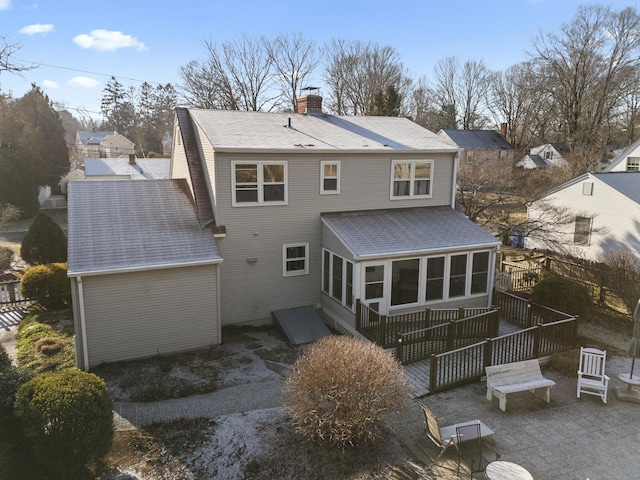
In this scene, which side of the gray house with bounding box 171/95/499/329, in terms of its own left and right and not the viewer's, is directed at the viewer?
back

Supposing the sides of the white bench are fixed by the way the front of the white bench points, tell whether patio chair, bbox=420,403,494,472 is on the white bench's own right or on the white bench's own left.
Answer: on the white bench's own right

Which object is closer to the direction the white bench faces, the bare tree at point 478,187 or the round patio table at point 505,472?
the round patio table

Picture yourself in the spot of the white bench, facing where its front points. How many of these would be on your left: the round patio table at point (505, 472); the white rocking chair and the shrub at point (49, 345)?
1

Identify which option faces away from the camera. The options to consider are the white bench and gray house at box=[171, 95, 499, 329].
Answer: the gray house

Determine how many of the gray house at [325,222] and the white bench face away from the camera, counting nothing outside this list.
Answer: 1

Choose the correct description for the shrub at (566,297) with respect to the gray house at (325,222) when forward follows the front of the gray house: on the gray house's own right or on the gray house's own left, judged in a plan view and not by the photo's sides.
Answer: on the gray house's own right

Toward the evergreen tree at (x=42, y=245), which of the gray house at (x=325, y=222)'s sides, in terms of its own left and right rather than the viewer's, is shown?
left

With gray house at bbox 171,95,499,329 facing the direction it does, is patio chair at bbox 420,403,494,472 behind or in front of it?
behind

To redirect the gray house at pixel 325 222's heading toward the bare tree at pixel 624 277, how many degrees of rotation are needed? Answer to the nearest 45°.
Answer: approximately 90° to its right

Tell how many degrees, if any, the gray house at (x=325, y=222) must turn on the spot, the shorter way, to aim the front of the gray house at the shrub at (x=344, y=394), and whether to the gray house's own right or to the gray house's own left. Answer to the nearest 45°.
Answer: approximately 180°

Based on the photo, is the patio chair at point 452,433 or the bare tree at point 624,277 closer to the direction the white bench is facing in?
the patio chair

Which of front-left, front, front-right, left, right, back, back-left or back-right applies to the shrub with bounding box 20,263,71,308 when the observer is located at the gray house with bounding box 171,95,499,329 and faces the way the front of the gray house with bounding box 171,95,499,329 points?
left

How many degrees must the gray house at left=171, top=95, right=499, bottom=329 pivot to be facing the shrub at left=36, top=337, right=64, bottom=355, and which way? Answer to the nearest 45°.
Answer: approximately 90° to its left

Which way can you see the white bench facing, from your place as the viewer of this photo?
facing the viewer and to the right of the viewer

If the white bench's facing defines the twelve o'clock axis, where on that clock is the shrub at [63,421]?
The shrub is roughly at 3 o'clock from the white bench.

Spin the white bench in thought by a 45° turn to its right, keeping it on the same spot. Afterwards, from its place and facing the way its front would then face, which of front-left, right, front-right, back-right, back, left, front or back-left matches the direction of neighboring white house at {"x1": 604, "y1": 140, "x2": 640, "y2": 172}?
back

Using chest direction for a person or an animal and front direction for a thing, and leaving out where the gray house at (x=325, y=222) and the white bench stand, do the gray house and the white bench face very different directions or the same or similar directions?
very different directions

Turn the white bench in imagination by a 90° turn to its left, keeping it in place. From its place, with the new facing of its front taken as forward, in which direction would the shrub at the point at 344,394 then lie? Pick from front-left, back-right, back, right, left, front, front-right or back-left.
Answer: back
